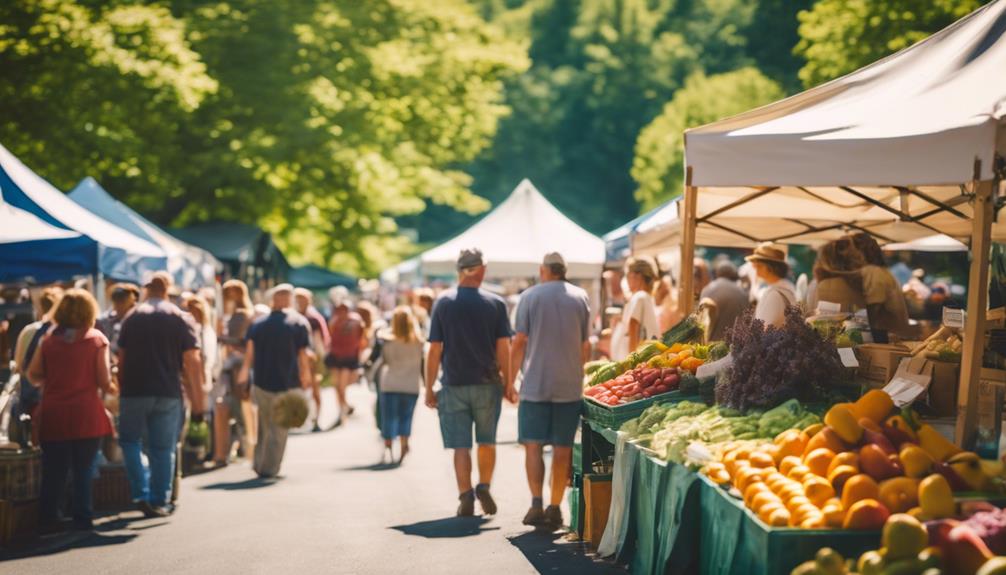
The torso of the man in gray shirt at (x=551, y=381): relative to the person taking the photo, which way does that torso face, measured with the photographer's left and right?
facing away from the viewer

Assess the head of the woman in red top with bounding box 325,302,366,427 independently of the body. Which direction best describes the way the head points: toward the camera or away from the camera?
away from the camera

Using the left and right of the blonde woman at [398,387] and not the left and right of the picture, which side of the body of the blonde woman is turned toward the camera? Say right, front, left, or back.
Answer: back

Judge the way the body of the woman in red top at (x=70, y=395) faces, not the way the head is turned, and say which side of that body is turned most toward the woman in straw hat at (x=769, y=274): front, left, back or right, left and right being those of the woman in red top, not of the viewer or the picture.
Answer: right

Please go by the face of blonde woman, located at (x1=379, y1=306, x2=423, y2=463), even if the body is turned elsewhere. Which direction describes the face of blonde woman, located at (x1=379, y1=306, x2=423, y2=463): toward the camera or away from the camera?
away from the camera

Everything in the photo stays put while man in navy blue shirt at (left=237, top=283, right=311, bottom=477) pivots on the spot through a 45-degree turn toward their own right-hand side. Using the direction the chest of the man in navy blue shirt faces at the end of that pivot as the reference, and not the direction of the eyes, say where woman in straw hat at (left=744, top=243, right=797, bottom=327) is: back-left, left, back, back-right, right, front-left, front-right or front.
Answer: right

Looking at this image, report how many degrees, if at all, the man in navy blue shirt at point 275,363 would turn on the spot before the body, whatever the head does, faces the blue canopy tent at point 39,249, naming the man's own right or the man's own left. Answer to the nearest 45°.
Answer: approximately 135° to the man's own left

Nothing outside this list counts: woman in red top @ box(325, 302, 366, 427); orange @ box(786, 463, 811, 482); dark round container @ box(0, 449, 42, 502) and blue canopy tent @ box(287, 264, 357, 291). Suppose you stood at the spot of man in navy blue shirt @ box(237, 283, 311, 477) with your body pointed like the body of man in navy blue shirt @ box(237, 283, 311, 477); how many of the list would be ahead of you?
2

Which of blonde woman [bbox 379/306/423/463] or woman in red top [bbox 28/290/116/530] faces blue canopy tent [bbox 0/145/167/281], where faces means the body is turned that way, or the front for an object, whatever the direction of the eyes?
the woman in red top

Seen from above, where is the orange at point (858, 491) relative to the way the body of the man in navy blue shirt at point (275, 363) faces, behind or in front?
behind

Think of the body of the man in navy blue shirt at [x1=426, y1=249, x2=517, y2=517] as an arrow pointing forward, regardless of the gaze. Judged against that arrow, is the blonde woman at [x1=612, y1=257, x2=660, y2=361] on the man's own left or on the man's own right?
on the man's own right

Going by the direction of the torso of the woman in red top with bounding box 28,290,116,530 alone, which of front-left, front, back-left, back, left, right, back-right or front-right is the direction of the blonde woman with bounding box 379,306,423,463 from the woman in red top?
front-right

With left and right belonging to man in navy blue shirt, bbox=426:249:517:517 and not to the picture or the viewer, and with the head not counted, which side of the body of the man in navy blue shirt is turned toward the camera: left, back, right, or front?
back

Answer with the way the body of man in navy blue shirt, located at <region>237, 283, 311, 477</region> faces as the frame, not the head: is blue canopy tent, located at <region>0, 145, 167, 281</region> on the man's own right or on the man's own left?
on the man's own left

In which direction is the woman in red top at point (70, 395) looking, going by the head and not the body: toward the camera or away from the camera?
away from the camera

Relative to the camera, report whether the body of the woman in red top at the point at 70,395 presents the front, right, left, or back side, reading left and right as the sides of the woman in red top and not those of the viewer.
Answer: back

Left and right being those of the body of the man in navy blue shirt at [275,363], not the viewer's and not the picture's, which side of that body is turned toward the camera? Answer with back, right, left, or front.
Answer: back
